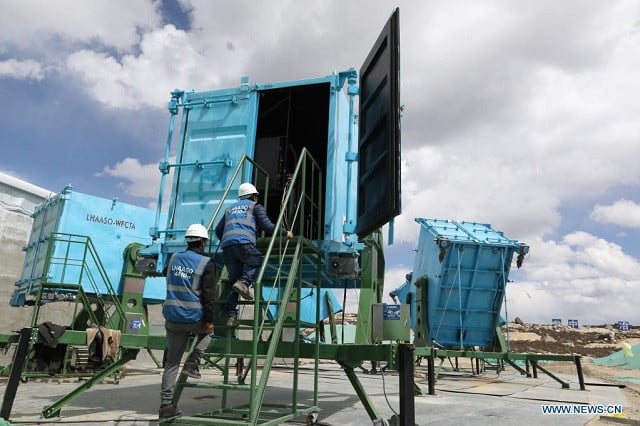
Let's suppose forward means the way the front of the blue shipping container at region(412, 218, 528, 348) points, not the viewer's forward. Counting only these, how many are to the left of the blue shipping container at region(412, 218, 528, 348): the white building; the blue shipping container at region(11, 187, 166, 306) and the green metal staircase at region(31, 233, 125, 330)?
0

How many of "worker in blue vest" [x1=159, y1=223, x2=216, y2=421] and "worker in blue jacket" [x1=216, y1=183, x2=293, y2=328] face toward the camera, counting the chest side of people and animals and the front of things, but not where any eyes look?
0

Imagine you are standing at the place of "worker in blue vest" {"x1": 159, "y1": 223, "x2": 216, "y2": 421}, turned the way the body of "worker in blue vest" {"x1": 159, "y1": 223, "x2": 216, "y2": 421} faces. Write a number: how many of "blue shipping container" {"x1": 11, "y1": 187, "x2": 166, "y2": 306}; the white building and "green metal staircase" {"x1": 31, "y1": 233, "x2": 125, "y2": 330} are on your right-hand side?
0

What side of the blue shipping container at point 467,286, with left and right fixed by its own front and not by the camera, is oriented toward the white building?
right

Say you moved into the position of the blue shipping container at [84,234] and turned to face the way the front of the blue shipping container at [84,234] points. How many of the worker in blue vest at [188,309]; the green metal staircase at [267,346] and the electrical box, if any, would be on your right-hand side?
0

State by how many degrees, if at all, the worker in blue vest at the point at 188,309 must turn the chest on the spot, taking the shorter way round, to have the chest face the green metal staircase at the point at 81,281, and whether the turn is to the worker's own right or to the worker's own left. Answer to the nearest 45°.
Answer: approximately 45° to the worker's own left

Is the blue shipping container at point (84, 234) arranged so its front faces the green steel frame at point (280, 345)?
no

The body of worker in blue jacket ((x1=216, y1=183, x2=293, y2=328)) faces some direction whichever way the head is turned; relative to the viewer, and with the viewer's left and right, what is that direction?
facing away from the viewer and to the right of the viewer

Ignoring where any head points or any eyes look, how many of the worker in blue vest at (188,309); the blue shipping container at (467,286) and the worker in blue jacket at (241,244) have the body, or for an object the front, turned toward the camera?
1

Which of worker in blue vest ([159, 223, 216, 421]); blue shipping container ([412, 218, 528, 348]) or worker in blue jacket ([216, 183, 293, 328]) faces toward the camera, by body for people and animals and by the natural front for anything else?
the blue shipping container

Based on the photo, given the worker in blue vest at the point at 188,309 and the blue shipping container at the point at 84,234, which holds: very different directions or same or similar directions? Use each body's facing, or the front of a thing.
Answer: very different directions

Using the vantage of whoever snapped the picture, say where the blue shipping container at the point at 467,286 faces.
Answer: facing the viewer

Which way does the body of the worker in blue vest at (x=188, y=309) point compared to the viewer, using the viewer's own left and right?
facing away from the viewer and to the right of the viewer

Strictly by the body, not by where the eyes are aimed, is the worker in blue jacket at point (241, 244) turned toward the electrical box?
no

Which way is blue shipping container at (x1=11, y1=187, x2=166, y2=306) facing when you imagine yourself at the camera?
facing the viewer and to the left of the viewer
